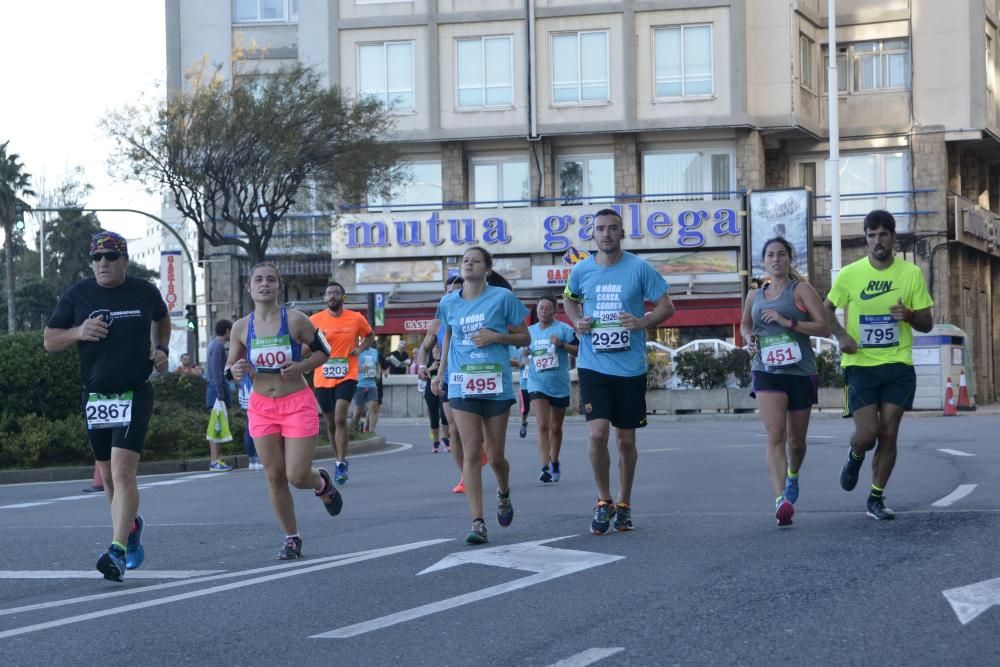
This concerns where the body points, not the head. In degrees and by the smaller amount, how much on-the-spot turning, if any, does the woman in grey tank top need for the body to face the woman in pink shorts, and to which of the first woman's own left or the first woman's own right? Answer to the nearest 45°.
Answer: approximately 90° to the first woman's own right

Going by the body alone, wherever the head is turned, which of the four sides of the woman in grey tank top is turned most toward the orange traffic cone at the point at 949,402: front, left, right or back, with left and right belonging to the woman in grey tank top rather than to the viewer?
back

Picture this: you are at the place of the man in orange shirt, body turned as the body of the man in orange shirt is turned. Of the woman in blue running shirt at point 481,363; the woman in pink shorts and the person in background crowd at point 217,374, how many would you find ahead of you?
2

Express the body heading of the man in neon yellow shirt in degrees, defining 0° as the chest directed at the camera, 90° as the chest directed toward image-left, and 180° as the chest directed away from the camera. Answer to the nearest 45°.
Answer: approximately 0°

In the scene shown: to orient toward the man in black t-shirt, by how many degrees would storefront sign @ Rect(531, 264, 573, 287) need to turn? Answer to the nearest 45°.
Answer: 0° — it already faces them

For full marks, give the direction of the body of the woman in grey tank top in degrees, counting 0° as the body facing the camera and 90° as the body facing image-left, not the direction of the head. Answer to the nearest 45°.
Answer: approximately 0°

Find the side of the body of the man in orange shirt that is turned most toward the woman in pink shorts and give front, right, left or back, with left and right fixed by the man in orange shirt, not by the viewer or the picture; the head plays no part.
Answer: front

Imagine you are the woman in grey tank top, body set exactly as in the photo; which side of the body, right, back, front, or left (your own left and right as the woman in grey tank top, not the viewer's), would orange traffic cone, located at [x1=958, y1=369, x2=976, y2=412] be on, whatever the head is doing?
back

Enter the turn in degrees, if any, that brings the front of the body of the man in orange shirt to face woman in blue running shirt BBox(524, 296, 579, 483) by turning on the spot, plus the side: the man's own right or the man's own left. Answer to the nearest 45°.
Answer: approximately 45° to the man's own left

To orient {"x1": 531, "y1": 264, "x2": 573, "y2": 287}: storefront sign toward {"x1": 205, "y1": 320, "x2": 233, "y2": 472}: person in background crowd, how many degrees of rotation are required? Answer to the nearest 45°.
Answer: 0° — it already faces them
